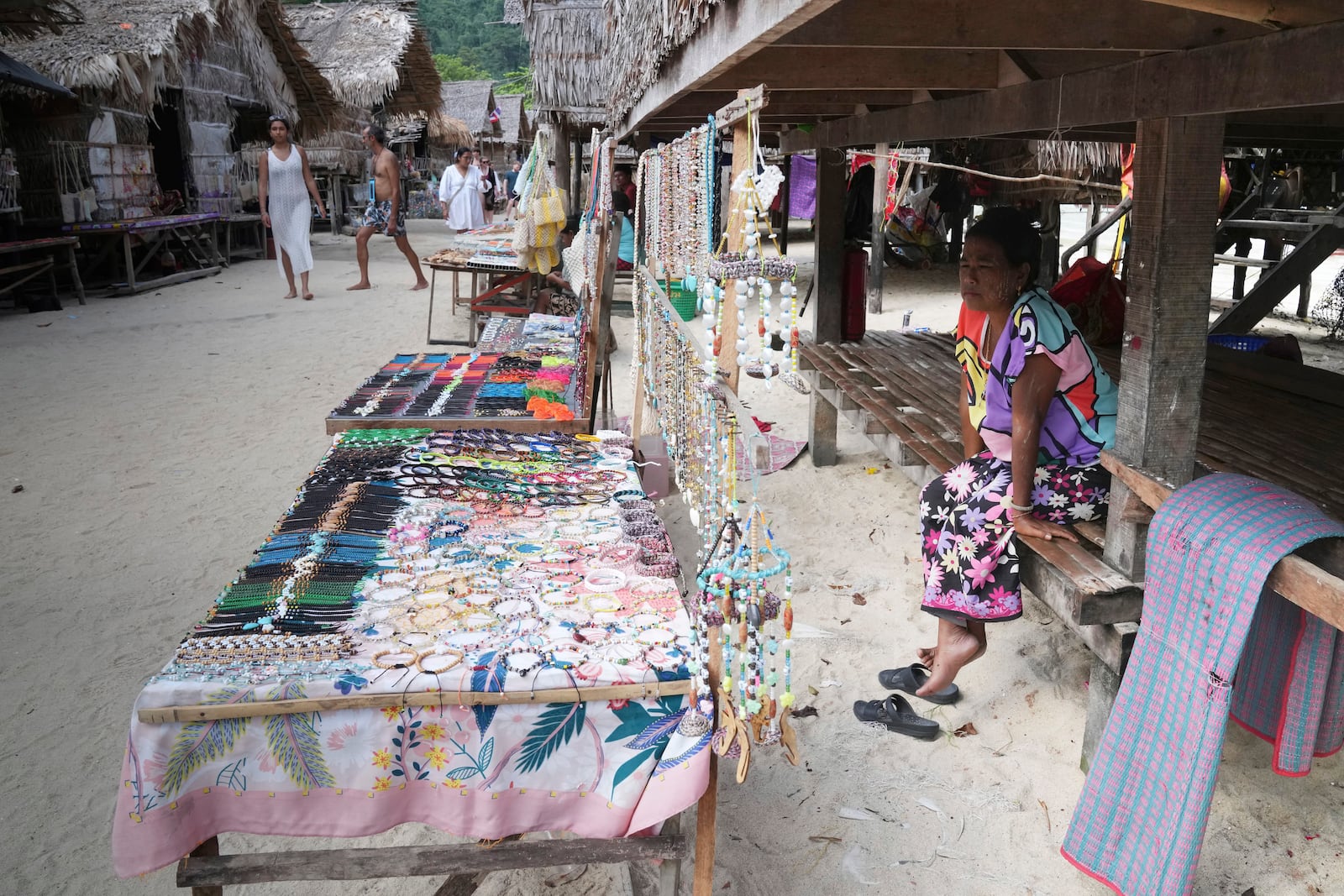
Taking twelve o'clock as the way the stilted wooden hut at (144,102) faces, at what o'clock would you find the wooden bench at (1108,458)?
The wooden bench is roughly at 1 o'clock from the stilted wooden hut.

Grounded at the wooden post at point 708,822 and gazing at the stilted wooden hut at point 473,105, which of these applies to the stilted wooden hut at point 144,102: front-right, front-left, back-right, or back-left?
front-left

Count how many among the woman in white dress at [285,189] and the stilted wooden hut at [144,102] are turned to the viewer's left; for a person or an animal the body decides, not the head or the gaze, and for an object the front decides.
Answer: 0

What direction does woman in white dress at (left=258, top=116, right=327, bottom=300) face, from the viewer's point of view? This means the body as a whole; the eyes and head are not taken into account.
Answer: toward the camera

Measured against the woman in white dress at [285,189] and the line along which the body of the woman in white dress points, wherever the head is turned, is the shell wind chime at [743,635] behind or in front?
in front

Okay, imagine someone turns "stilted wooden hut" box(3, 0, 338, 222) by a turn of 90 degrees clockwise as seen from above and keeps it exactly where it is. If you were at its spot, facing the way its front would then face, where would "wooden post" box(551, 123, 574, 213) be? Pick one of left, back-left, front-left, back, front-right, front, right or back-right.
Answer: left

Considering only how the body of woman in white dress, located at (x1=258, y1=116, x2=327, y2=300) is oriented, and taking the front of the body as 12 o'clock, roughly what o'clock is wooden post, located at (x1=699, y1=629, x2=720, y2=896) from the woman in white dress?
The wooden post is roughly at 12 o'clock from the woman in white dress.

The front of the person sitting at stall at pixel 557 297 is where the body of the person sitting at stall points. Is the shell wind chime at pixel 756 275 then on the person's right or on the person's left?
on the person's left
